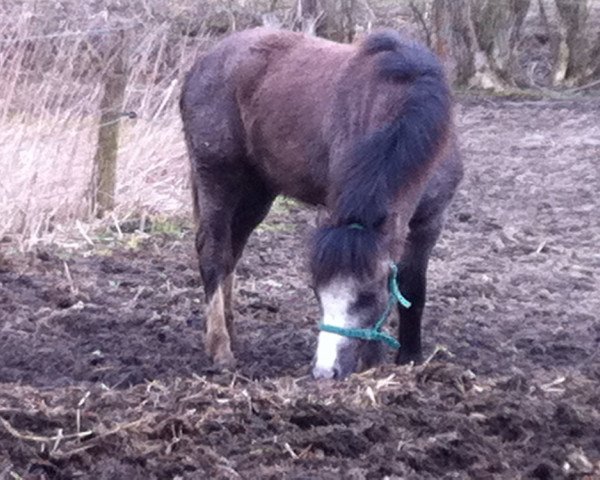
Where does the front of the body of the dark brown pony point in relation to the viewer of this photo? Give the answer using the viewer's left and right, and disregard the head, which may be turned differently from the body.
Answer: facing the viewer and to the right of the viewer

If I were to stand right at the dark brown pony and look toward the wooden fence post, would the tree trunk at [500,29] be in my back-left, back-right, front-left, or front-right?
front-right

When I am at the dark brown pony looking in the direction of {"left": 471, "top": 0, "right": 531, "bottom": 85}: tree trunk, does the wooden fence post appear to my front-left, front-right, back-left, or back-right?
front-left

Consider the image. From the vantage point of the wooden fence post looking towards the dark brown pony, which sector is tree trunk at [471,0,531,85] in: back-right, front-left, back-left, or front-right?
back-left

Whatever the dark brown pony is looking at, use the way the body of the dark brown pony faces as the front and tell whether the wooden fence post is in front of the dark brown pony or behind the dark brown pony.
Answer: behind

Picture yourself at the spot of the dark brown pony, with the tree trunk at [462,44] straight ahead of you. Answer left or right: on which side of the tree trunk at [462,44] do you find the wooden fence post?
left

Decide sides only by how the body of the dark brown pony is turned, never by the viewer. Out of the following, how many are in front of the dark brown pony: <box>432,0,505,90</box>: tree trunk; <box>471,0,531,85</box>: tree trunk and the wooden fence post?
0

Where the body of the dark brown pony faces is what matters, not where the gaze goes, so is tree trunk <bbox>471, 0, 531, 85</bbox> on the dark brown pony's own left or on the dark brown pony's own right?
on the dark brown pony's own left

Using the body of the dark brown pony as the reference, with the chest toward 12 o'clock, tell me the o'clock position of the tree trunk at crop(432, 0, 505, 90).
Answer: The tree trunk is roughly at 8 o'clock from the dark brown pony.
